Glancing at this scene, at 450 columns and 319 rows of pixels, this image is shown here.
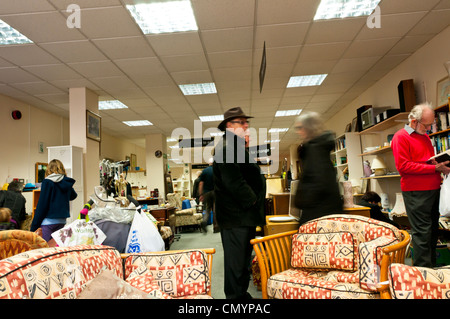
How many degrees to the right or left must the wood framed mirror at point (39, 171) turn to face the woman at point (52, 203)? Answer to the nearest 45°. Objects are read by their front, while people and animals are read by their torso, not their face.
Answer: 0° — it already faces them

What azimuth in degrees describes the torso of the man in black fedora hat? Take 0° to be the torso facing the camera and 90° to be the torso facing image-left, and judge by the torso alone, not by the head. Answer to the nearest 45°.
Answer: approximately 270°

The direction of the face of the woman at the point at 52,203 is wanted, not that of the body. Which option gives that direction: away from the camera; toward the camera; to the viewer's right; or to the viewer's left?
away from the camera

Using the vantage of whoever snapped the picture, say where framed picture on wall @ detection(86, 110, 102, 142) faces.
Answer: facing the viewer and to the right of the viewer

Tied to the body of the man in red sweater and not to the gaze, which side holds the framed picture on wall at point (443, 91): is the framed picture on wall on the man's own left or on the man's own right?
on the man's own left

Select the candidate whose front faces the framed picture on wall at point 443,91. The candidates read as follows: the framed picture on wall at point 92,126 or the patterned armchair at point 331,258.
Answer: the framed picture on wall at point 92,126

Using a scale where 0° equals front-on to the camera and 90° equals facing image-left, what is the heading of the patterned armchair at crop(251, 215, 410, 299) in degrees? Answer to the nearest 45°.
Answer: approximately 45°

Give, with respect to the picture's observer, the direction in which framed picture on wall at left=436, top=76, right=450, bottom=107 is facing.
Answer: facing the viewer and to the left of the viewer
